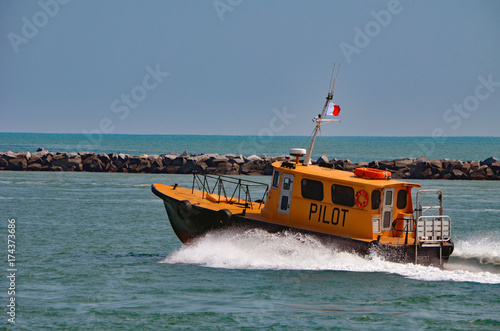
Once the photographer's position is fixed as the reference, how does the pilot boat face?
facing away from the viewer and to the left of the viewer

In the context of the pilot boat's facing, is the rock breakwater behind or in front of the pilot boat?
in front
